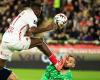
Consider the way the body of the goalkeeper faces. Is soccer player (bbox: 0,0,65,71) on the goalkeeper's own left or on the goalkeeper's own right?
on the goalkeeper's own right

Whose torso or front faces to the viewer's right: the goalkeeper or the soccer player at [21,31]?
the soccer player

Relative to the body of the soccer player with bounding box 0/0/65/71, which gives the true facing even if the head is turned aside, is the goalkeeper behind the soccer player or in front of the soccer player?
in front

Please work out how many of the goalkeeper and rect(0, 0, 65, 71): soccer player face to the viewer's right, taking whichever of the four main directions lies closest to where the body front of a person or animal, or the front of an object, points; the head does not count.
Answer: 1

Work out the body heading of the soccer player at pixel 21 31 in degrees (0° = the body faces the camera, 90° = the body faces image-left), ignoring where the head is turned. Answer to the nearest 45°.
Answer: approximately 270°

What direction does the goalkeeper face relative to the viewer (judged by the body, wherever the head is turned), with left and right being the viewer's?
facing the viewer and to the left of the viewer
